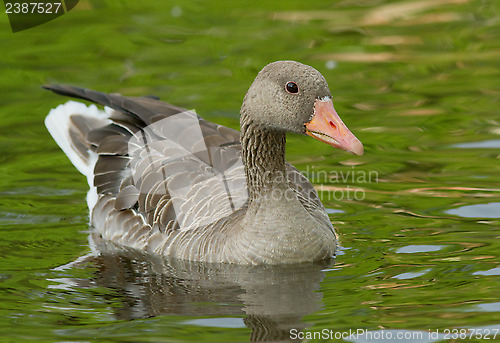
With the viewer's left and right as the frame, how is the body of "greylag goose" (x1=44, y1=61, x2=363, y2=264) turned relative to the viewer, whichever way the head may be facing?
facing the viewer and to the right of the viewer
